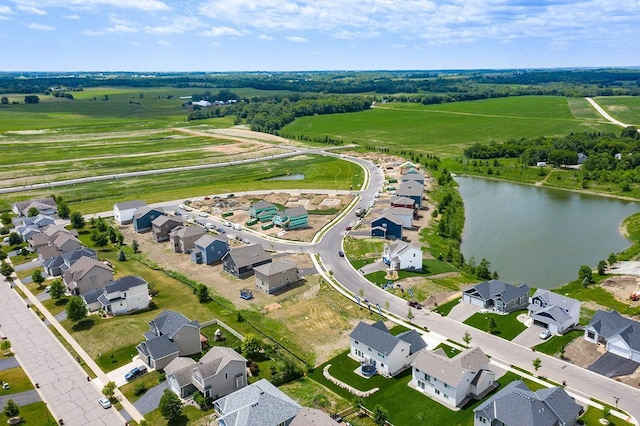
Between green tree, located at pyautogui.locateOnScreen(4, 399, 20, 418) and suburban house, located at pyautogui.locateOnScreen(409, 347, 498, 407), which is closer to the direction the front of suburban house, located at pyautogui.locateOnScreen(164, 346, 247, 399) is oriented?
the green tree

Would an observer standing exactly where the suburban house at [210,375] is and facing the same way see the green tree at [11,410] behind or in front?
in front

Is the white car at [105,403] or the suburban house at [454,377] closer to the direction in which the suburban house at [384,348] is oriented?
the suburban house

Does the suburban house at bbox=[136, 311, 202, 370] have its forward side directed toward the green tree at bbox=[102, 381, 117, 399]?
yes

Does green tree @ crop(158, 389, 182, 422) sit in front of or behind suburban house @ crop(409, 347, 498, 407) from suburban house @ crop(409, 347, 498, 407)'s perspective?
behind

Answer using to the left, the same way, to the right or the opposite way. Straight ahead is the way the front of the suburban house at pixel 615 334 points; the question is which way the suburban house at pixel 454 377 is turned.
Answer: the opposite way

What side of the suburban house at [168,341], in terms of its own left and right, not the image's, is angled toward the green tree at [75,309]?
right

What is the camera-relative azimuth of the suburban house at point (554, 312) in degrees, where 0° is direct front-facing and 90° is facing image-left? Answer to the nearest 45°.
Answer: approximately 45°

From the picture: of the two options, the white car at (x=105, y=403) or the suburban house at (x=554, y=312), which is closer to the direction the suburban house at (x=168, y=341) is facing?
the white car

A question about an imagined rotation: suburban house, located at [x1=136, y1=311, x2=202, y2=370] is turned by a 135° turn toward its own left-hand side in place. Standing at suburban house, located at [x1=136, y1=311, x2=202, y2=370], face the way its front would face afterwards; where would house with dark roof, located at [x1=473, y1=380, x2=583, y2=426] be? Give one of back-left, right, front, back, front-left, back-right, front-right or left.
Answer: front-right

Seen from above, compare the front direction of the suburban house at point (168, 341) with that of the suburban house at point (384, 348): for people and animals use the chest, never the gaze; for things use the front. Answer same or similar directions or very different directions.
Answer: very different directions

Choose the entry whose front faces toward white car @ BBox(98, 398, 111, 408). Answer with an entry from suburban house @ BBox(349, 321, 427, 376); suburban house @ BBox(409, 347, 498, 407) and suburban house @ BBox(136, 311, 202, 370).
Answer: suburban house @ BBox(136, 311, 202, 370)

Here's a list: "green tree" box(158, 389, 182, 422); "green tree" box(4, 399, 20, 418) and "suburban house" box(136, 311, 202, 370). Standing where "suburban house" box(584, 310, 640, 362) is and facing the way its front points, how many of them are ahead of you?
3
